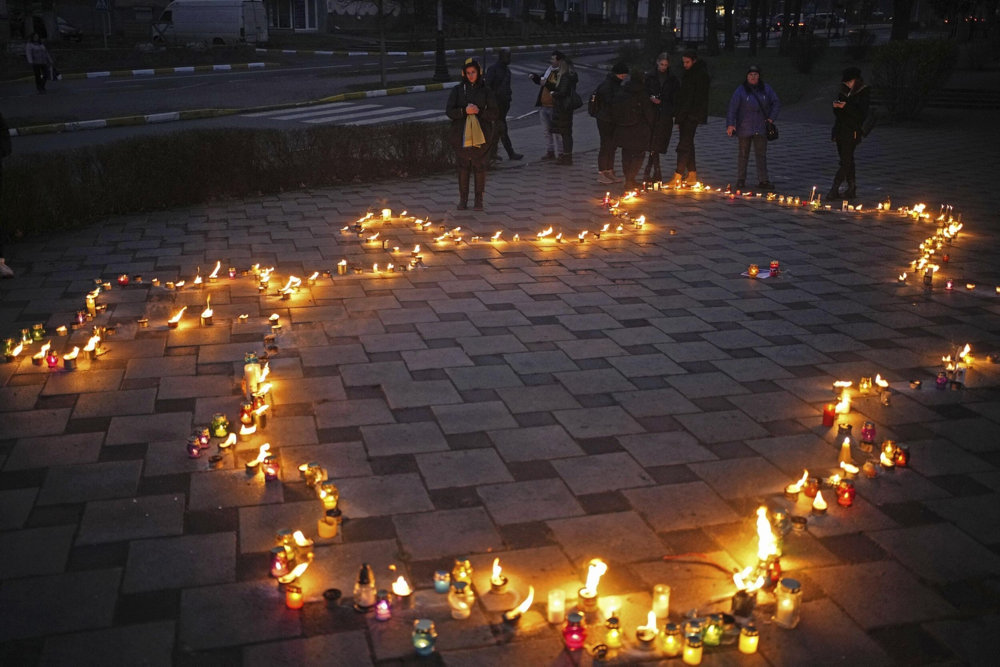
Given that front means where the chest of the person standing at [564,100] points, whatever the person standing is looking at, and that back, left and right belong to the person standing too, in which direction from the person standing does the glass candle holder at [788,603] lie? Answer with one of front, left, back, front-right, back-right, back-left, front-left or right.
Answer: left

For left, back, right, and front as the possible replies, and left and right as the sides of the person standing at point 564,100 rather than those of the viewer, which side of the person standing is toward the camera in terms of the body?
left

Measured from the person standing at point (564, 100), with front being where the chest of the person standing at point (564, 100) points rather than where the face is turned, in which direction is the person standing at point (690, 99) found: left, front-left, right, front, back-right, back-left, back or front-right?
back-left

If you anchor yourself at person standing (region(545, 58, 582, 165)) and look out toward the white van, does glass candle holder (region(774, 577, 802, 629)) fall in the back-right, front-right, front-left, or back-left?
back-left

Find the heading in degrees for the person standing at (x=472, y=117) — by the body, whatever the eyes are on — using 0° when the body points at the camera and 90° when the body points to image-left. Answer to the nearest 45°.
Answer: approximately 0°

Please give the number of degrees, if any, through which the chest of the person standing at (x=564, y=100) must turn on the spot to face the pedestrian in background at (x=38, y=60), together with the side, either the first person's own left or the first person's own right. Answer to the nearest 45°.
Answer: approximately 45° to the first person's own right

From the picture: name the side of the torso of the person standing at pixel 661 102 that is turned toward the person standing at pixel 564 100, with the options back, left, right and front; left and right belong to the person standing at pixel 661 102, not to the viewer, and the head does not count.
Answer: right

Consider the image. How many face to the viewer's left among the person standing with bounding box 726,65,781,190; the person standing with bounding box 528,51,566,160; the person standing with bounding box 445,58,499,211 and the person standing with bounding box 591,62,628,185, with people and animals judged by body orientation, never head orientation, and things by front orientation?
1

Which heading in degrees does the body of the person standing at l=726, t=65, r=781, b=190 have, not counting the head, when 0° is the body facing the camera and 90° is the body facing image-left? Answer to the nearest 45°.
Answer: approximately 0°

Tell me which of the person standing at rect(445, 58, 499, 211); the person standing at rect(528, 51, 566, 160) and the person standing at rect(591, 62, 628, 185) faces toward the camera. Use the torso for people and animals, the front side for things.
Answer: the person standing at rect(445, 58, 499, 211)
